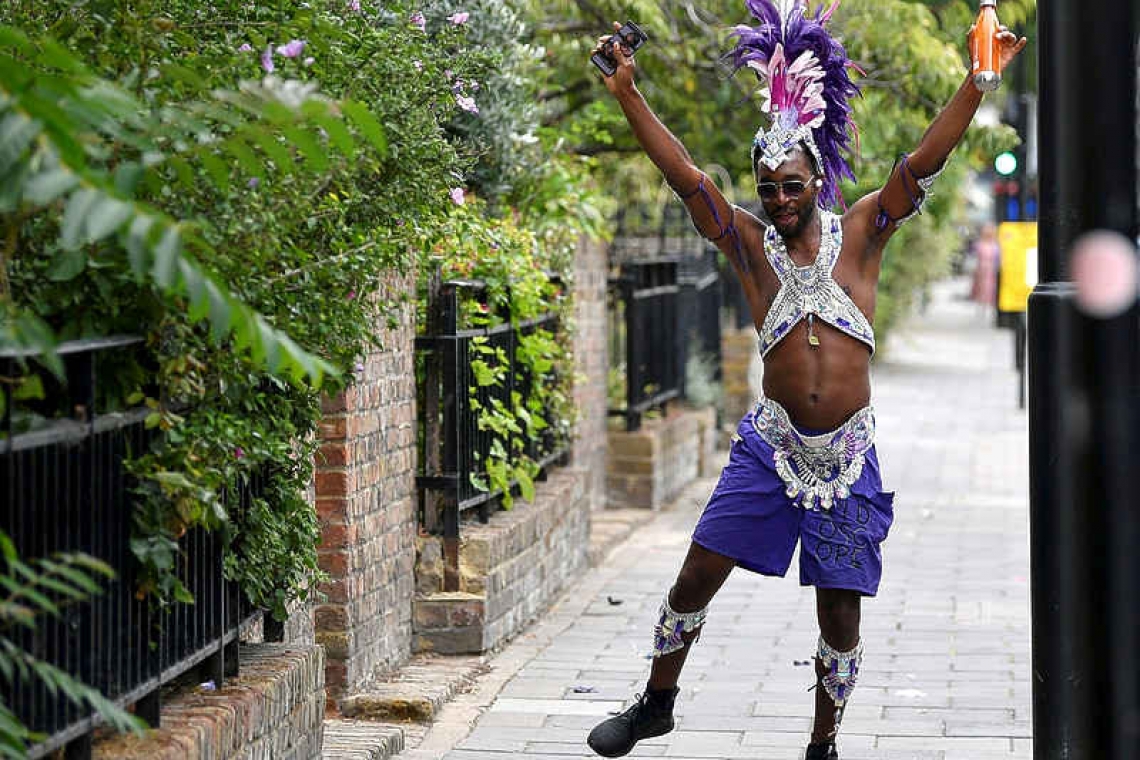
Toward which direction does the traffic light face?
toward the camera

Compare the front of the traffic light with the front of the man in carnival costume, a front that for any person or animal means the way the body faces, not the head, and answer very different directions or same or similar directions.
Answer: same or similar directions

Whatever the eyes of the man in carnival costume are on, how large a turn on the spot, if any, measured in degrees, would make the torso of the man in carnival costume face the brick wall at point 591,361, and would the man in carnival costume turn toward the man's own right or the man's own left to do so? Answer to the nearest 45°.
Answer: approximately 180°

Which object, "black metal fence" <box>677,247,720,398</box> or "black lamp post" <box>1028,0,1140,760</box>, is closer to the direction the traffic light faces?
the black lamp post

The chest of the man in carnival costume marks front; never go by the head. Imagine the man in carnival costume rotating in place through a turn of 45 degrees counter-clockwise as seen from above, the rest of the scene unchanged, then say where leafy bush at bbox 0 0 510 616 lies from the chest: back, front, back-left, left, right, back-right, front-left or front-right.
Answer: right

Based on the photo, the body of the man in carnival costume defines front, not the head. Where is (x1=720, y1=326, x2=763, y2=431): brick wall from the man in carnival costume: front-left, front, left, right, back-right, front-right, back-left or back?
back

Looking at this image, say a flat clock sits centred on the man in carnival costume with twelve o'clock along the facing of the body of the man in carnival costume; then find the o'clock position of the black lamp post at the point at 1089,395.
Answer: The black lamp post is roughly at 11 o'clock from the man in carnival costume.

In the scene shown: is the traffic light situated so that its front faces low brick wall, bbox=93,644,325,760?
yes

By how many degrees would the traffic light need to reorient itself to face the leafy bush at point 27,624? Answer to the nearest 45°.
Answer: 0° — it already faces it

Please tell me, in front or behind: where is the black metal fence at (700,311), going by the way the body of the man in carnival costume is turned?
behind

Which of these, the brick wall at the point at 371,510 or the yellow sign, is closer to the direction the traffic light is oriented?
the brick wall

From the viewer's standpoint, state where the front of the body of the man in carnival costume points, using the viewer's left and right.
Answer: facing the viewer

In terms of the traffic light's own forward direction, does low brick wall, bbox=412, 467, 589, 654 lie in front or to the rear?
in front

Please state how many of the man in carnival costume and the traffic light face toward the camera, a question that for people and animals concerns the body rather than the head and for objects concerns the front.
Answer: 2

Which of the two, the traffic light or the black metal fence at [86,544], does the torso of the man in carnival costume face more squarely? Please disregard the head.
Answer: the black metal fence
